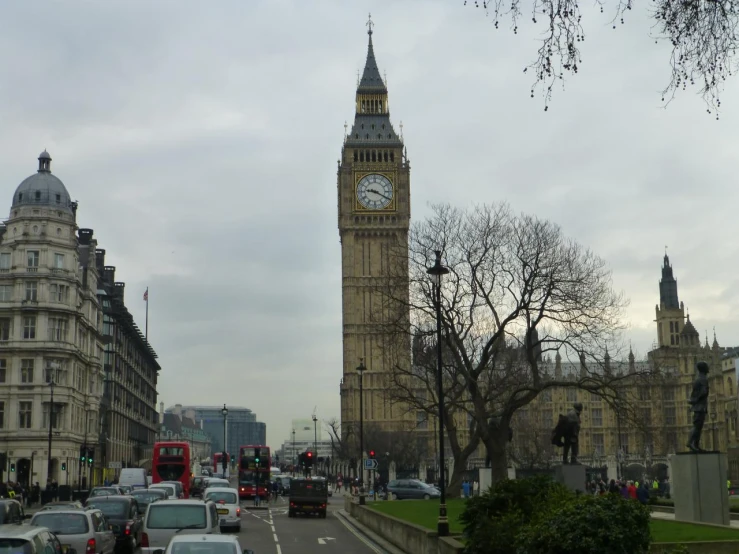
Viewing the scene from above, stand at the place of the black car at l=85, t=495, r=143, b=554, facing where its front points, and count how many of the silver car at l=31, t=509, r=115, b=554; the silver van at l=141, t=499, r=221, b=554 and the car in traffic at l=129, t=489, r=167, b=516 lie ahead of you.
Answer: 1

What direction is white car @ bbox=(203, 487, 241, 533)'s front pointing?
away from the camera

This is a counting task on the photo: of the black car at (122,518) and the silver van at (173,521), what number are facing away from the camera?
2

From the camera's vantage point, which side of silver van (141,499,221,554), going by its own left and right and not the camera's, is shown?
back

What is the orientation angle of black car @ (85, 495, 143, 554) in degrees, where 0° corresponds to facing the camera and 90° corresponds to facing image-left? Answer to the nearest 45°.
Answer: approximately 180°

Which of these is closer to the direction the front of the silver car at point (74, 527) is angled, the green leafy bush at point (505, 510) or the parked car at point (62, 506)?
the parked car

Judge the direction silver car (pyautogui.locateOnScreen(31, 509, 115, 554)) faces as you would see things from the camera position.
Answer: facing away from the viewer

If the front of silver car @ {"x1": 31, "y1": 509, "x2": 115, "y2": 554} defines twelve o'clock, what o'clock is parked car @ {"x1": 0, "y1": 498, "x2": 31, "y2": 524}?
The parked car is roughly at 11 o'clock from the silver car.

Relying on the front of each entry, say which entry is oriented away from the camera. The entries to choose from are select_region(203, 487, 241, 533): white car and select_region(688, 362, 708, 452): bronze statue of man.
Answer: the white car

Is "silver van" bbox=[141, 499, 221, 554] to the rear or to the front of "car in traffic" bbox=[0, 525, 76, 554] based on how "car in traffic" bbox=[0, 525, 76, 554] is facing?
to the front

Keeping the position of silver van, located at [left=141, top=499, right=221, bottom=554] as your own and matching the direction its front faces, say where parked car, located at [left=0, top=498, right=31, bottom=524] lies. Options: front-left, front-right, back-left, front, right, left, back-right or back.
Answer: front-left

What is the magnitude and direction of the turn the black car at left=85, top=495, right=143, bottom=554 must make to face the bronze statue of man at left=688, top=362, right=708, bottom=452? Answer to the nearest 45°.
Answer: approximately 90° to its right
